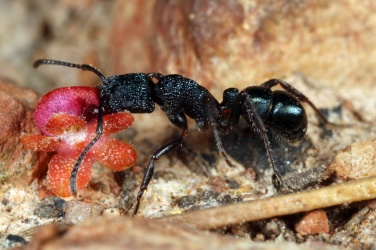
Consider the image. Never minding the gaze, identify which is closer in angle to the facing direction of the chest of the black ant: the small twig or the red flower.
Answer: the red flower

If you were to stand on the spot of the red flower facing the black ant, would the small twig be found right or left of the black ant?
right

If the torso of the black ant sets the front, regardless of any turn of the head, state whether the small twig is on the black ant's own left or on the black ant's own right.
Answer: on the black ant's own left

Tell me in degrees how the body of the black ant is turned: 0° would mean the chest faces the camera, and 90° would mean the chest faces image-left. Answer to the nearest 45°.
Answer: approximately 90°
